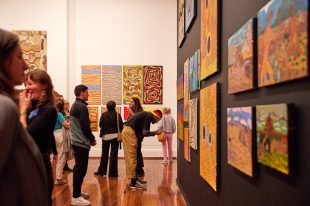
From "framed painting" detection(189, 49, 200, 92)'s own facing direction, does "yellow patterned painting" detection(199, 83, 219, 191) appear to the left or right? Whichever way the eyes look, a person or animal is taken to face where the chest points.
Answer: on its left

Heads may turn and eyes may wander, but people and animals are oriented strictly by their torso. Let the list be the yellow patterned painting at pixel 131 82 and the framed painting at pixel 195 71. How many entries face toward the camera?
1

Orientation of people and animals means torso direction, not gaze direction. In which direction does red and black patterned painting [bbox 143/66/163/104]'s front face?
toward the camera

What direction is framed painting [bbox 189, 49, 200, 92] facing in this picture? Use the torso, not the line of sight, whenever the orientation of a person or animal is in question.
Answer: to the viewer's left

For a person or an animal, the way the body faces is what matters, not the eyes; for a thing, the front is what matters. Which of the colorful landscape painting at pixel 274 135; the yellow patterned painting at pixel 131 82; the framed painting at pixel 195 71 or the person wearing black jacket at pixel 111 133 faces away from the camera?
the person wearing black jacket

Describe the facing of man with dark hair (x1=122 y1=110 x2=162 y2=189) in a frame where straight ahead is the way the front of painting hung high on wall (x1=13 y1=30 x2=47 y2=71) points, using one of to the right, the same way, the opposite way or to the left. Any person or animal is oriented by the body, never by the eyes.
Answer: to the left

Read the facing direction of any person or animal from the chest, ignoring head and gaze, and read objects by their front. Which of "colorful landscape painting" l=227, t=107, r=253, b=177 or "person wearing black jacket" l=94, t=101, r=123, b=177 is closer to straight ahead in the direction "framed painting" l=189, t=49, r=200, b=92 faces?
the person wearing black jacket

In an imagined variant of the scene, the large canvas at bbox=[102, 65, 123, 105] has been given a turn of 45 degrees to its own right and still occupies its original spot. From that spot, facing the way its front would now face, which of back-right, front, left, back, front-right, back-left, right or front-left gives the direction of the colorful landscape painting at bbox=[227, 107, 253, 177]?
front-left

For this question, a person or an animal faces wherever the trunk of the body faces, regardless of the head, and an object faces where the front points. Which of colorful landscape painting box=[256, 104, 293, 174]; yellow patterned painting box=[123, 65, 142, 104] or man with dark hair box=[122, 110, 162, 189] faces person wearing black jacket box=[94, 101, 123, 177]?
the yellow patterned painting

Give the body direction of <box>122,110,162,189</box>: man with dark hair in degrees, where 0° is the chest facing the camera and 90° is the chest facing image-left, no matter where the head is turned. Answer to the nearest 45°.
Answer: approximately 270°

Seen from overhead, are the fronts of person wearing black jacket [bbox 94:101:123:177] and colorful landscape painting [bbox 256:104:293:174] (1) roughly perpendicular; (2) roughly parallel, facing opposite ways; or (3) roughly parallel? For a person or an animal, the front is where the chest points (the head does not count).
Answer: roughly perpendicular

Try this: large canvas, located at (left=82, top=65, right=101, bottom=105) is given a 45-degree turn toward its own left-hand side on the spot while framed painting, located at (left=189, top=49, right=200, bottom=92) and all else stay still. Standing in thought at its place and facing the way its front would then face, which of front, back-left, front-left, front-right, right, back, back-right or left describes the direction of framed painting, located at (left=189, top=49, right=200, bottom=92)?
front-right

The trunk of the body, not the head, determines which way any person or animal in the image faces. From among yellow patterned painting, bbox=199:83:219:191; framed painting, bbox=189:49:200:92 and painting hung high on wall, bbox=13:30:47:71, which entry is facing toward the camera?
the painting hung high on wall

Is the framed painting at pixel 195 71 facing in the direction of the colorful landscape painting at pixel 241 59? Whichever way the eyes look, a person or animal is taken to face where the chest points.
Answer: no

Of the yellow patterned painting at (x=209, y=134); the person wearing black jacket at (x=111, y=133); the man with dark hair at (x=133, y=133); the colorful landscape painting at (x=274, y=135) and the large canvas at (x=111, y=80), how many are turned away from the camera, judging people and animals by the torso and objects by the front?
1

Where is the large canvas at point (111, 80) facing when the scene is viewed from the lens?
facing the viewer

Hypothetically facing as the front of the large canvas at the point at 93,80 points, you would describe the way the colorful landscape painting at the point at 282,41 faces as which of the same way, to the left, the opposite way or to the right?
to the right

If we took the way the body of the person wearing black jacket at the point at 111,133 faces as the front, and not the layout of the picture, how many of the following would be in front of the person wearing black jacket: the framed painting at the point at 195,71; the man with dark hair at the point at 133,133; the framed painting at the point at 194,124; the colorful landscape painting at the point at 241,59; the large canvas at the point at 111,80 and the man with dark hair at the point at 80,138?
1

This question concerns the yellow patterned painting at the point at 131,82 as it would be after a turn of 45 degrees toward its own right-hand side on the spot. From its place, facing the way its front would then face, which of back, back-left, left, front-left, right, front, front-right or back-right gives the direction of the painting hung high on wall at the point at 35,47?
front-right

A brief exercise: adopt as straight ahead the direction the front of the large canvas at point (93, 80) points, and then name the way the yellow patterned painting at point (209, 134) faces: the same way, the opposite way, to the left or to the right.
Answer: to the right
